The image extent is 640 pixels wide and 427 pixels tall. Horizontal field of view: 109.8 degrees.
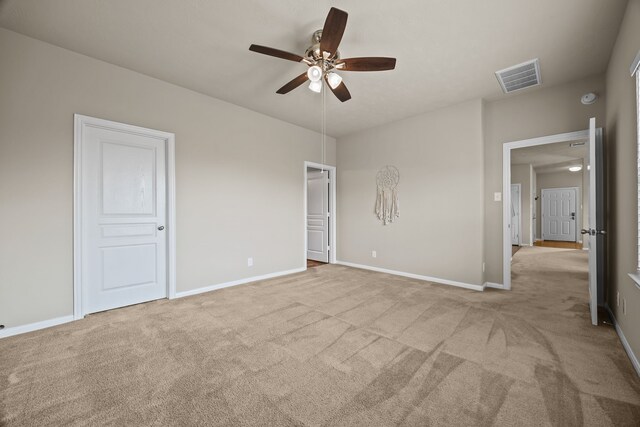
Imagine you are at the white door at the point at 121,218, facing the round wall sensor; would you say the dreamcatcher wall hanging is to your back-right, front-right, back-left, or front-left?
front-left

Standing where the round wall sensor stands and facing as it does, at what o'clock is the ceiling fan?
The ceiling fan is roughly at 1 o'clock from the round wall sensor.

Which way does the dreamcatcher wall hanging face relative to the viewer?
toward the camera

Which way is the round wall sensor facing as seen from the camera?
toward the camera

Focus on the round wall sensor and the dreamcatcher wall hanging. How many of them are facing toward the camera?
2

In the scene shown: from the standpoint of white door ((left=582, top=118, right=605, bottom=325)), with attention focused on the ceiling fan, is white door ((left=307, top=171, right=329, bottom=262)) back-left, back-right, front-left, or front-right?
front-right

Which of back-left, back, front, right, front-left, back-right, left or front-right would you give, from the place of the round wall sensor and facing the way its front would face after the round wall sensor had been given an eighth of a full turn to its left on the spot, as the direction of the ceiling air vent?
right

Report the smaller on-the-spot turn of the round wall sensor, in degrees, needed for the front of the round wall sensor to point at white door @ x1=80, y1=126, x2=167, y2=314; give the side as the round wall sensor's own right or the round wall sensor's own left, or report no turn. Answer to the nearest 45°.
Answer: approximately 45° to the round wall sensor's own right

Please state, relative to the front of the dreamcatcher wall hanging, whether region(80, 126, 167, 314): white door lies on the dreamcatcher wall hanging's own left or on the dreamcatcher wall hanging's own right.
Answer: on the dreamcatcher wall hanging's own right

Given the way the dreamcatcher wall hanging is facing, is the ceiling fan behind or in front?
in front

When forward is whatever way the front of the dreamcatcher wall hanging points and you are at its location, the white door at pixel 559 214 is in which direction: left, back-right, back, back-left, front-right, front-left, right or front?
back-left

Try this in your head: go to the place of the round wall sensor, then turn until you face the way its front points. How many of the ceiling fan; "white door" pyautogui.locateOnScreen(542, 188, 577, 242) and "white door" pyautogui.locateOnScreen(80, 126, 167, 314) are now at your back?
1

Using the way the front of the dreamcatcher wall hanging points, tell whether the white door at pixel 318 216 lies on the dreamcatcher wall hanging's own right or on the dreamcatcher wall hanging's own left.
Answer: on the dreamcatcher wall hanging's own right

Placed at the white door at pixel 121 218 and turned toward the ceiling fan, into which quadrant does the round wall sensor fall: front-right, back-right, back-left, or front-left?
front-left
